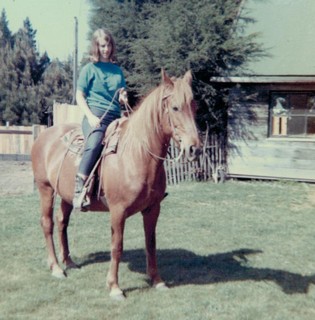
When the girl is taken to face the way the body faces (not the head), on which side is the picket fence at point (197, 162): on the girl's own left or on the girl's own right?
on the girl's own left

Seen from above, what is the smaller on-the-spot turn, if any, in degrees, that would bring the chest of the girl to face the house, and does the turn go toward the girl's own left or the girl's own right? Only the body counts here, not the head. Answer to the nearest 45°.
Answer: approximately 90° to the girl's own left

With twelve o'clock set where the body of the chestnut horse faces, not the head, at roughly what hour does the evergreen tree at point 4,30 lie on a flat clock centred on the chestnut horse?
The evergreen tree is roughly at 7 o'clock from the chestnut horse.

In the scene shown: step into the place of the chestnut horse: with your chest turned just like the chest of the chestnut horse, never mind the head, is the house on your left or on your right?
on your left

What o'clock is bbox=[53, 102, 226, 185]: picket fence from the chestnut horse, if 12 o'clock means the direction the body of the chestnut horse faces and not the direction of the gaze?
The picket fence is roughly at 8 o'clock from the chestnut horse.

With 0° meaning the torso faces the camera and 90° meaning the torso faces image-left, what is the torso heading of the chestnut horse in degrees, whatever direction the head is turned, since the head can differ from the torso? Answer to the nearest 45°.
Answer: approximately 315°

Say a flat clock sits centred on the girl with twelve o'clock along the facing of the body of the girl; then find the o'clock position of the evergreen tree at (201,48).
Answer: The evergreen tree is roughly at 8 o'clock from the girl.

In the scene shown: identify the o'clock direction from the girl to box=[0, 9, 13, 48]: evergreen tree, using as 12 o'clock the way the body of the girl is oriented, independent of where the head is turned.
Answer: The evergreen tree is roughly at 7 o'clock from the girl.

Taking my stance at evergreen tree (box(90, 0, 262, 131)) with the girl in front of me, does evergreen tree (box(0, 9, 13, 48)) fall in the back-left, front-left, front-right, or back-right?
back-right
